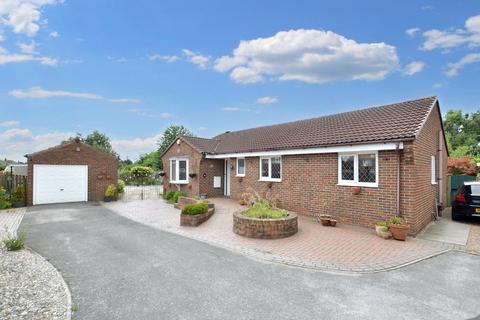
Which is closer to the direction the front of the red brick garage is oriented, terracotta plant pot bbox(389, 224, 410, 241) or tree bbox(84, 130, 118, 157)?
the terracotta plant pot

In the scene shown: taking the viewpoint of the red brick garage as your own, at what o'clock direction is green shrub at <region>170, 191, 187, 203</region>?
The green shrub is roughly at 10 o'clock from the red brick garage.

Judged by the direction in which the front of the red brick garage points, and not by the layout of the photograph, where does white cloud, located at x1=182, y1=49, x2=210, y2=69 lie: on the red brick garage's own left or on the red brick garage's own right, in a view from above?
on the red brick garage's own left

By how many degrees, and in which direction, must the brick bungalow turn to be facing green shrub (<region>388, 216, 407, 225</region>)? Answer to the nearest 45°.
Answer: approximately 45° to its left

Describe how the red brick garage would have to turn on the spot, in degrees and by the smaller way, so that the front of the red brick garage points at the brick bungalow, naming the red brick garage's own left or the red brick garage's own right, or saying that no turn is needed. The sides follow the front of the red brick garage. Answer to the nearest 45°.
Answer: approximately 45° to the red brick garage's own left
